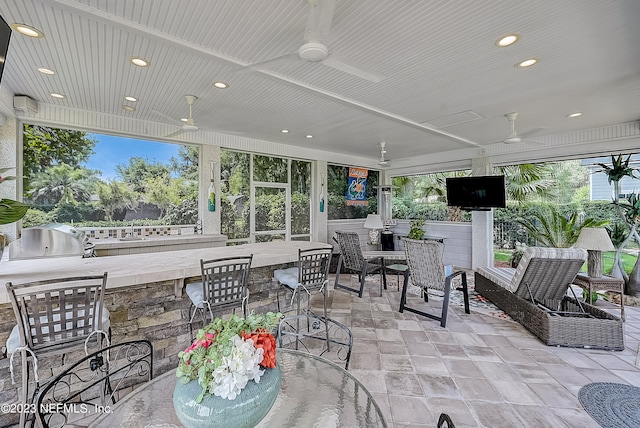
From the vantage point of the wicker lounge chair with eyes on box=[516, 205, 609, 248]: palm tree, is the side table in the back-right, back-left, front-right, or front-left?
front-right

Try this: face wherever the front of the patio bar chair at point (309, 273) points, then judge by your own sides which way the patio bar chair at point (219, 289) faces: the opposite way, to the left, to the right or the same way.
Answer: the same way

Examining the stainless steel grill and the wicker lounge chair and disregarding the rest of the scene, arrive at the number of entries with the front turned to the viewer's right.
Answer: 1

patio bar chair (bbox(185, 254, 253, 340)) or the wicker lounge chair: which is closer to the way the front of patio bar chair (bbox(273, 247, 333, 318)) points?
the patio bar chair (bbox(185, 254, 253, 340))

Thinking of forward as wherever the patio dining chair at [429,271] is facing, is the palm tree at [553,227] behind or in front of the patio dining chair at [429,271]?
in front

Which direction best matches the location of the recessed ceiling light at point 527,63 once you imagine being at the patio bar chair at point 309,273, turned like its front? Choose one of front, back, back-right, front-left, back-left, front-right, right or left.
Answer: back-right

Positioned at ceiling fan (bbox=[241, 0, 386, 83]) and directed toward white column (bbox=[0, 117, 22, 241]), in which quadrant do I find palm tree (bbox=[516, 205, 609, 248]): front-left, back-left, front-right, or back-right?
back-right
